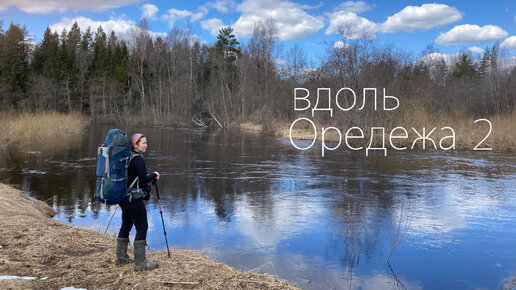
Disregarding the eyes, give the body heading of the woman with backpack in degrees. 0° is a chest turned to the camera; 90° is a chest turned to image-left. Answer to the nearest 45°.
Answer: approximately 270°
